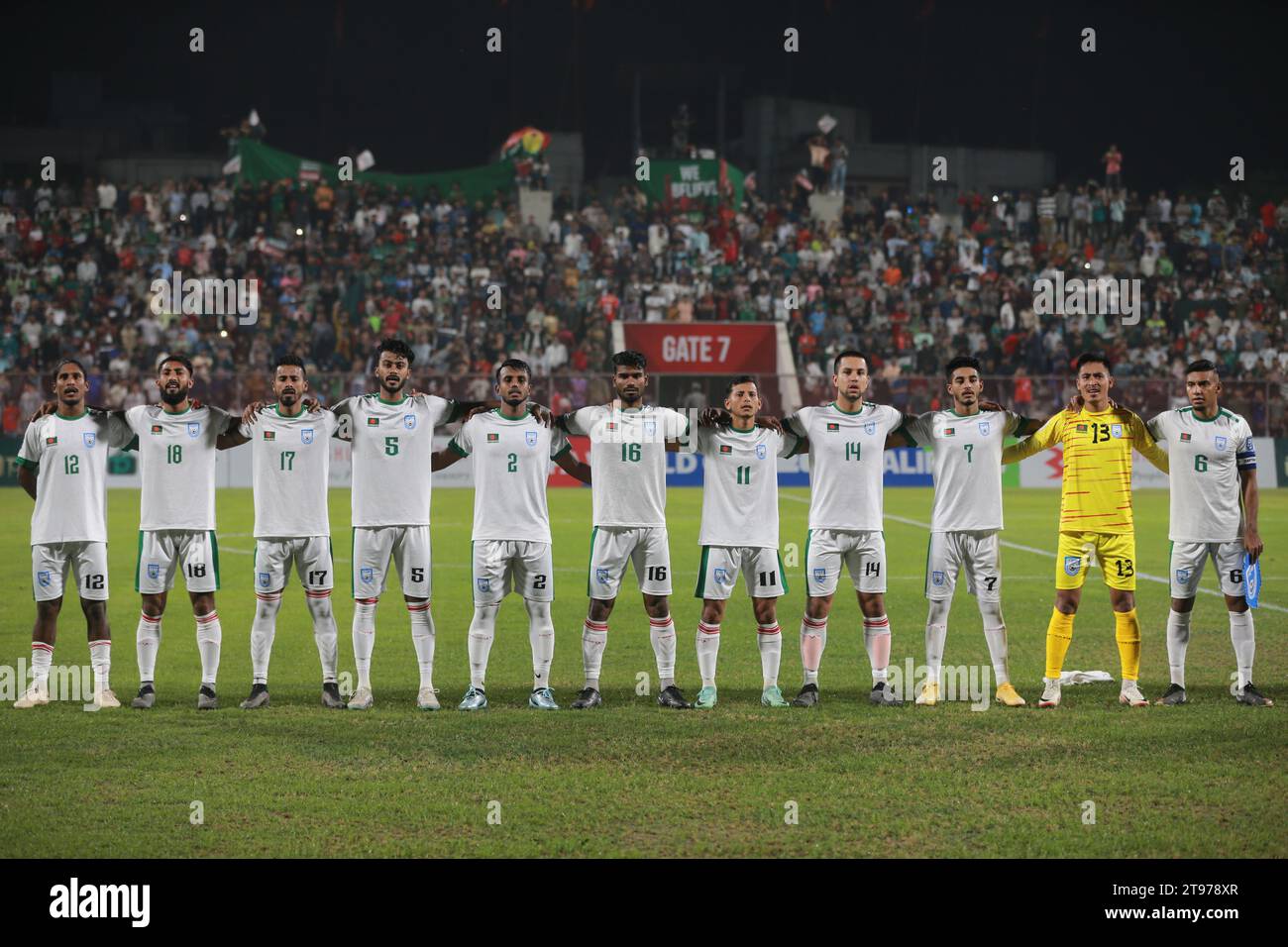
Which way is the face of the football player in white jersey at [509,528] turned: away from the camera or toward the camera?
toward the camera

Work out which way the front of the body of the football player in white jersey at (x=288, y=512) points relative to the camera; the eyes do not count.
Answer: toward the camera

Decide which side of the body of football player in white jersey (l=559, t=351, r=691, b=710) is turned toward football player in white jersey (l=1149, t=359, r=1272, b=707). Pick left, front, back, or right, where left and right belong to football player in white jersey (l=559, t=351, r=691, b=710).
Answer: left

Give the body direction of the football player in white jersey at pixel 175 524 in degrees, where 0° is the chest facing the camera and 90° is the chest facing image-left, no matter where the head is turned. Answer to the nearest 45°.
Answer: approximately 0°

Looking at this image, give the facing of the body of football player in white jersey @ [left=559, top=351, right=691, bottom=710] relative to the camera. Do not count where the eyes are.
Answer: toward the camera

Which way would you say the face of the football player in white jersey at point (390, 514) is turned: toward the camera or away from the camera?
toward the camera

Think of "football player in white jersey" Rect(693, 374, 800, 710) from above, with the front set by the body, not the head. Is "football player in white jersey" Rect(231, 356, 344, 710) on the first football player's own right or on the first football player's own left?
on the first football player's own right

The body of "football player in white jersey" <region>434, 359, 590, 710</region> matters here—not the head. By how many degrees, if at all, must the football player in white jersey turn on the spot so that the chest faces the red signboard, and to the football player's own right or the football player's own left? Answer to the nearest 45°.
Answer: approximately 180°

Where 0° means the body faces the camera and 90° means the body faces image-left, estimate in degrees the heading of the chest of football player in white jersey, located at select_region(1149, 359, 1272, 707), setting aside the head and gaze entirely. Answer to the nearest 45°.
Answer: approximately 0°

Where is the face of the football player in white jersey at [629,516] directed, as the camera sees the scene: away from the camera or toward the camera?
toward the camera

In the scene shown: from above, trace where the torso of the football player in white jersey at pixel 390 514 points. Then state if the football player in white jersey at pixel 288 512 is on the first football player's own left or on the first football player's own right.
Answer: on the first football player's own right

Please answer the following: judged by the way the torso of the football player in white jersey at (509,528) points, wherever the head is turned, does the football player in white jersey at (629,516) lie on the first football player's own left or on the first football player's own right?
on the first football player's own left

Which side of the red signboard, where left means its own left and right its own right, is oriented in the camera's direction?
front

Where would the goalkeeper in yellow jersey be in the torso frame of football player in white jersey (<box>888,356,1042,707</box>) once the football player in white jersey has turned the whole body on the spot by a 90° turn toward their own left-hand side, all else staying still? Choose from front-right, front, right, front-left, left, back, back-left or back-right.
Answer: front

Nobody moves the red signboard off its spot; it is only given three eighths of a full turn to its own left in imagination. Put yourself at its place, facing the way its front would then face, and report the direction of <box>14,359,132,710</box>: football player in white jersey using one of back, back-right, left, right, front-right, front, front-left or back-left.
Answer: back-right

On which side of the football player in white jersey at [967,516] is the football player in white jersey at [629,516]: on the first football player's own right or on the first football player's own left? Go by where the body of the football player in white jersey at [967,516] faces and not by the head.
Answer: on the first football player's own right

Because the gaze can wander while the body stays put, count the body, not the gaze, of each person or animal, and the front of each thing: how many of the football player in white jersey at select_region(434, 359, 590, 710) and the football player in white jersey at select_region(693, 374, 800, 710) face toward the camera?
2

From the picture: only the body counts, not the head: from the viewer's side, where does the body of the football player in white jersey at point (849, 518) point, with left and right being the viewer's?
facing the viewer
